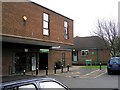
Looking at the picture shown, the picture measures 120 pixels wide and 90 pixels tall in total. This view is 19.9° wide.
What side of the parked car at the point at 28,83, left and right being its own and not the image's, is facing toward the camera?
right

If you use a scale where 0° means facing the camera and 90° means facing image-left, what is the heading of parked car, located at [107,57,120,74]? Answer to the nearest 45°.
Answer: approximately 180°

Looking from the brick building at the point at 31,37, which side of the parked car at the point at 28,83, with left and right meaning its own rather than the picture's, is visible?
left

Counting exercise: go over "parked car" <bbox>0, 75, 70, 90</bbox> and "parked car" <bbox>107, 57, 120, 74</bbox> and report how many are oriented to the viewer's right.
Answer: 1

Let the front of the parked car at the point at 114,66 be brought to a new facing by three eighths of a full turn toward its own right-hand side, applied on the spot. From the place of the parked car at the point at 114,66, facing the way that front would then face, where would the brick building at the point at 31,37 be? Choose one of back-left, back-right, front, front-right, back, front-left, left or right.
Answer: back-right

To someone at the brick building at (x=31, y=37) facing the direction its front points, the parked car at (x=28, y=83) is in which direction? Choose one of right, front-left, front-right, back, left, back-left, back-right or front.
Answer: front-right
